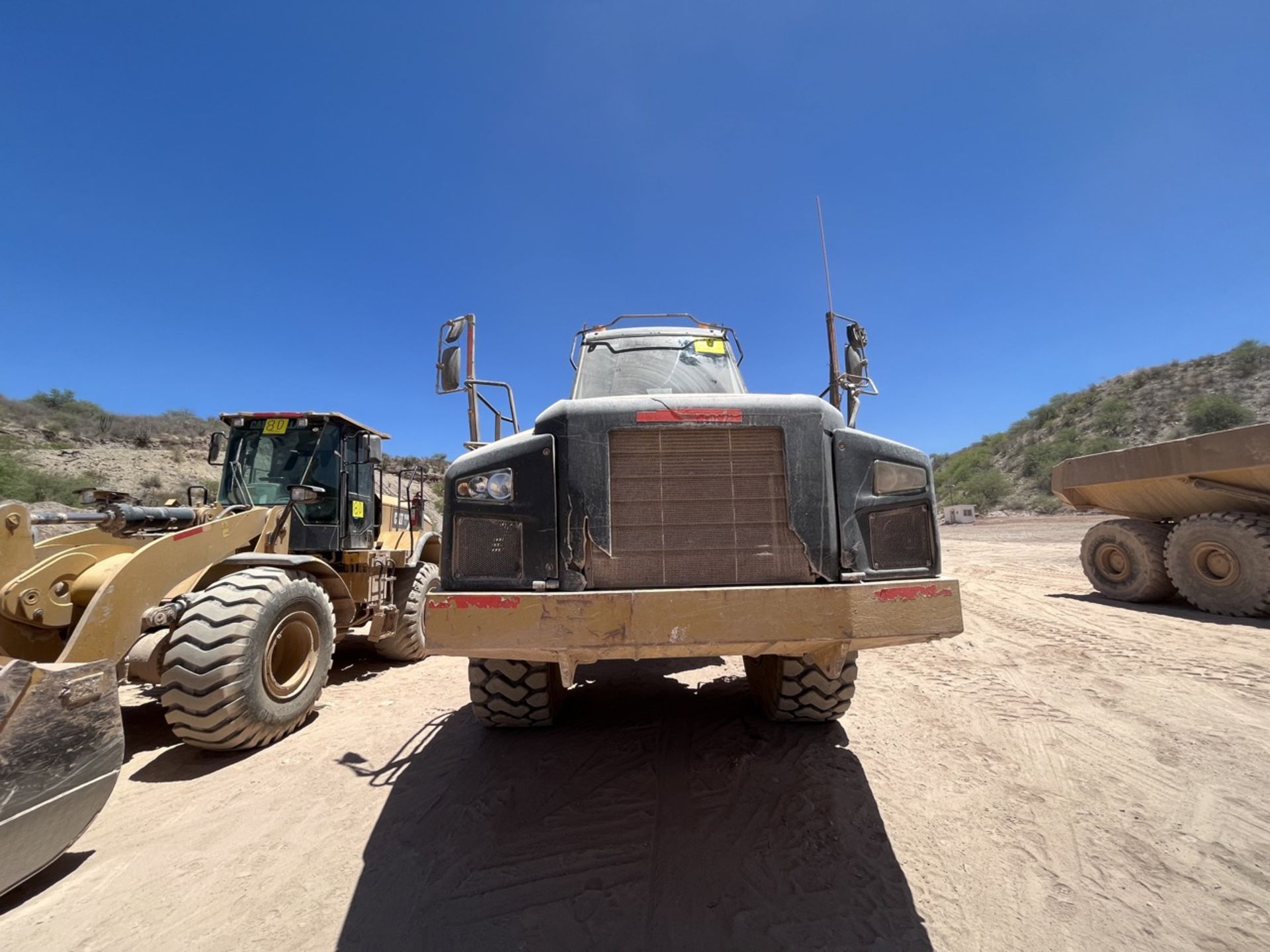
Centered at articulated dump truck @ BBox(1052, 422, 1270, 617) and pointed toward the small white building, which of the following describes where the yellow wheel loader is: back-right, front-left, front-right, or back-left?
back-left

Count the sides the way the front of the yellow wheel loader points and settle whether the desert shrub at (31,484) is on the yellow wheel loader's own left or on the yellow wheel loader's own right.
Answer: on the yellow wheel loader's own right

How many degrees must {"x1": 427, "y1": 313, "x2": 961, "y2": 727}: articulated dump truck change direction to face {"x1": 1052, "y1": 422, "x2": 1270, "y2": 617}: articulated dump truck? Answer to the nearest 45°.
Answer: approximately 135° to its left

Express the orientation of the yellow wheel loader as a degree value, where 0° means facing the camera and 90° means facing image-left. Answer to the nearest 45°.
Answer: approximately 45°

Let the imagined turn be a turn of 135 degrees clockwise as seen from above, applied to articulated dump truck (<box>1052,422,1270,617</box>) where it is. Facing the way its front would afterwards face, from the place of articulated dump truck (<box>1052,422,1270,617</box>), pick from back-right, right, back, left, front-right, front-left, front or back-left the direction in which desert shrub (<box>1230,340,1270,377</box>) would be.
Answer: right

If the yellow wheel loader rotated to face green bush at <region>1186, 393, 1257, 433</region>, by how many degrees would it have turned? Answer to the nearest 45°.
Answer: approximately 135° to its left
